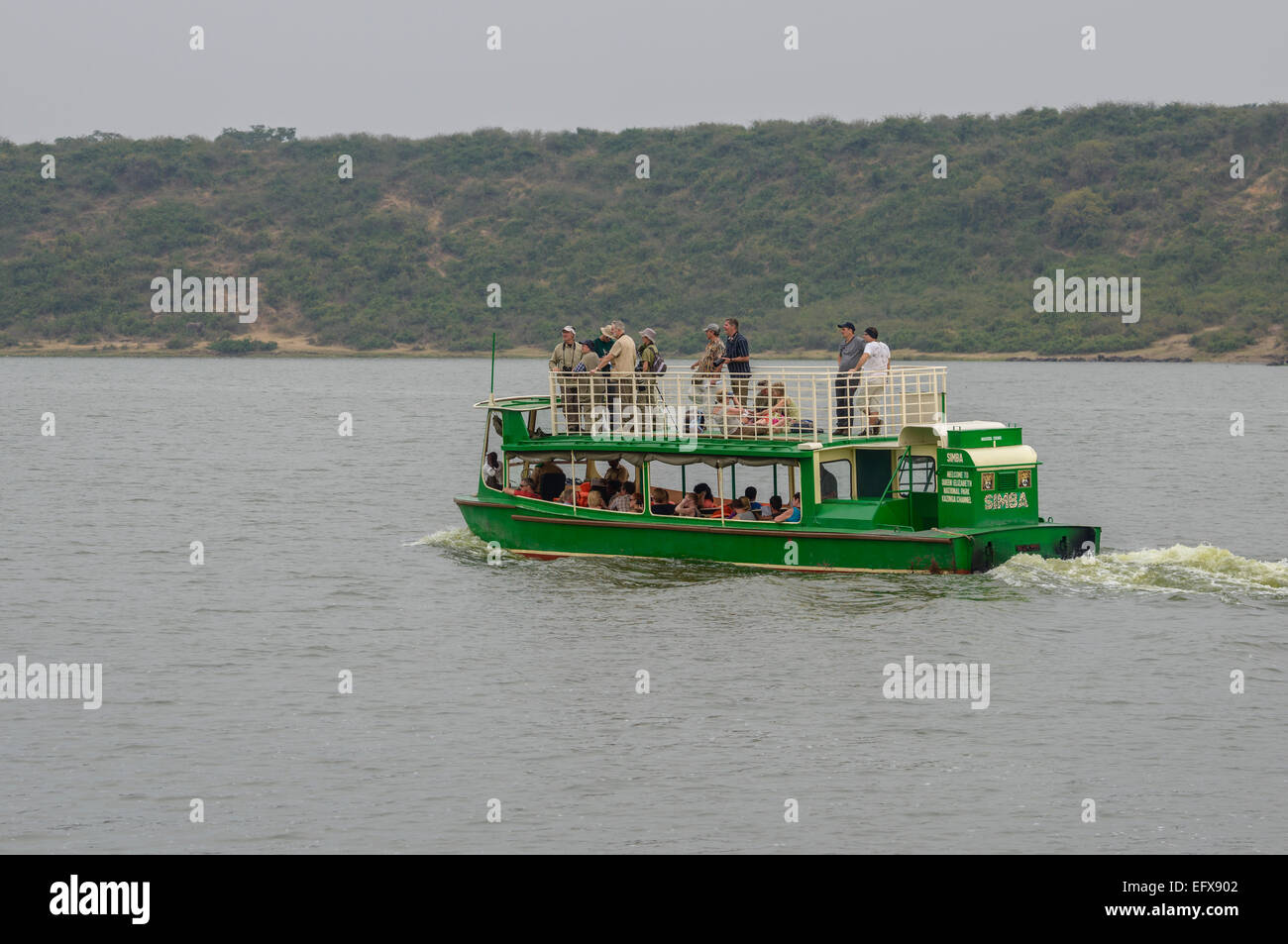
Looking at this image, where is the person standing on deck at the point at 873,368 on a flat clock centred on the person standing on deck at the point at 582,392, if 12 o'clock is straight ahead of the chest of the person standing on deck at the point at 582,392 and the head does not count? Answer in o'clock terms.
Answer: the person standing on deck at the point at 873,368 is roughly at 7 o'clock from the person standing on deck at the point at 582,392.

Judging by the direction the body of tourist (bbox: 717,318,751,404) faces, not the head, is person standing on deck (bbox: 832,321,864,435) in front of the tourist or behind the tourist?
behind

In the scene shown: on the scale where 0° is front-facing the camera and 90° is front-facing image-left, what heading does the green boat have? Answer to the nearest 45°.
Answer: approximately 135°
